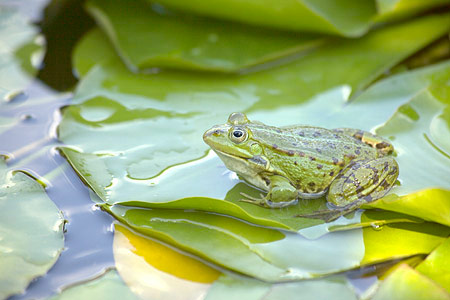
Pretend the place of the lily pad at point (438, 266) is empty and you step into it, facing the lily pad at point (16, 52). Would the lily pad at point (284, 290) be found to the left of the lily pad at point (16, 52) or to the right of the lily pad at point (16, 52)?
left

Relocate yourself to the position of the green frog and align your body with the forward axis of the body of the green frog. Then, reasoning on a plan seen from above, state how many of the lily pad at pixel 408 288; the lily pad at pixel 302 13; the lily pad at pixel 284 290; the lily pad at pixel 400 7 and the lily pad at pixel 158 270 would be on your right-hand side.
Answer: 2

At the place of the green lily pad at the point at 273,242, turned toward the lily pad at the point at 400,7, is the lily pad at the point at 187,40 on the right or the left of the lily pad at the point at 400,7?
left

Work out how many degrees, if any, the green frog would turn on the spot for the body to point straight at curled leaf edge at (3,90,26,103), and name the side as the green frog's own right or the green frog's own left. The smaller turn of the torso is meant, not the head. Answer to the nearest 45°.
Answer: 0° — it already faces it

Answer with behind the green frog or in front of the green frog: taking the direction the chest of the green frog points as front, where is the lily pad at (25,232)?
in front

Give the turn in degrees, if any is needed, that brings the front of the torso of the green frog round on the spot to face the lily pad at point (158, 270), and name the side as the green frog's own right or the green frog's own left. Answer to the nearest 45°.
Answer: approximately 45° to the green frog's own left

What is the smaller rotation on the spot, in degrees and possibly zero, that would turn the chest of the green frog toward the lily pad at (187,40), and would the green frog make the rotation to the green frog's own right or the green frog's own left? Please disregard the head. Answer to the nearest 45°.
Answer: approximately 45° to the green frog's own right

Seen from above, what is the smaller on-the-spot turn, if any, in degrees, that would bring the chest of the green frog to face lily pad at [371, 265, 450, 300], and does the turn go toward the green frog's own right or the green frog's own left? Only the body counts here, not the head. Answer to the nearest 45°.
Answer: approximately 135° to the green frog's own left

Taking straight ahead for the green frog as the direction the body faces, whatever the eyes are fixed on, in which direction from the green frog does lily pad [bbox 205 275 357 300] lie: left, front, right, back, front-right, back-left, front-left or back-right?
left

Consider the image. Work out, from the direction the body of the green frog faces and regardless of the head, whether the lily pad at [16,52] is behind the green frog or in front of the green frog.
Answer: in front

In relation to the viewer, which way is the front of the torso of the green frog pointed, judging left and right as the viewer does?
facing to the left of the viewer

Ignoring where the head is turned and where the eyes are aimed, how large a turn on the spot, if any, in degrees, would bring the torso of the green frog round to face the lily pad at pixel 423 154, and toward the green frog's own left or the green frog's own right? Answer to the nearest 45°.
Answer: approximately 135° to the green frog's own right

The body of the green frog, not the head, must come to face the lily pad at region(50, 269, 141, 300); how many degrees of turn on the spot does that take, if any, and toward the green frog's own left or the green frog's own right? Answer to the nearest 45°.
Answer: approximately 45° to the green frog's own left
